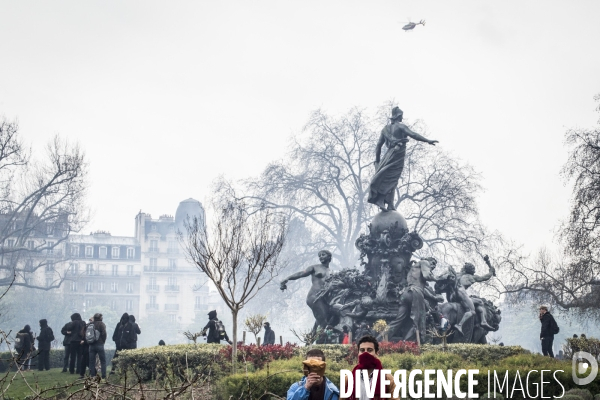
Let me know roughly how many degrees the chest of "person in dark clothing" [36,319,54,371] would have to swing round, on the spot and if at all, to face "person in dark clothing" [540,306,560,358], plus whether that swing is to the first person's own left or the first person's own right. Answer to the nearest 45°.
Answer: approximately 135° to the first person's own right

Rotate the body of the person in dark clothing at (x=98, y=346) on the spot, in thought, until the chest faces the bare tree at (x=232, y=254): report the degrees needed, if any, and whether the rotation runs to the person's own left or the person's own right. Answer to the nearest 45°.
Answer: approximately 90° to the person's own right

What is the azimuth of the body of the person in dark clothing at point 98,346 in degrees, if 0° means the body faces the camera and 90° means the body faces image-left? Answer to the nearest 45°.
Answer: approximately 180°

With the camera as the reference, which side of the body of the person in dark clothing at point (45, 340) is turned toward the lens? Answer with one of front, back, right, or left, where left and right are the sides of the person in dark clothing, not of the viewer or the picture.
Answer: back

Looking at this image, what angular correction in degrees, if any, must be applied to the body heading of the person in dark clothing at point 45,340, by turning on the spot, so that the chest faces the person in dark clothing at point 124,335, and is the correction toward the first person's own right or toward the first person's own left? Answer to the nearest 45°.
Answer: approximately 135° to the first person's own right

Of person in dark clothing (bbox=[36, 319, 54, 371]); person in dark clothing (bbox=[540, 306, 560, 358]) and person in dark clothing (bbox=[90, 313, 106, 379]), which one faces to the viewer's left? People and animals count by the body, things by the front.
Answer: person in dark clothing (bbox=[540, 306, 560, 358])

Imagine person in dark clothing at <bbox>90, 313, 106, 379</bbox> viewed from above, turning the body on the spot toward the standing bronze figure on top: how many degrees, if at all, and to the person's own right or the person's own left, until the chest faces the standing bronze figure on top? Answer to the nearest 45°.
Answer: approximately 90° to the person's own right

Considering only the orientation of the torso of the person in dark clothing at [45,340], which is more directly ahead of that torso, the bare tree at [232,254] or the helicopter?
the helicopter

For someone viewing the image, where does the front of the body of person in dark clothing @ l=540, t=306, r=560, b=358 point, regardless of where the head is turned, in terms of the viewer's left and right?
facing to the left of the viewer

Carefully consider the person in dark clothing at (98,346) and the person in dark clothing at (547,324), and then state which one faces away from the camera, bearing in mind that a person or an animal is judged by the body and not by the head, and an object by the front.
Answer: the person in dark clothing at (98,346)

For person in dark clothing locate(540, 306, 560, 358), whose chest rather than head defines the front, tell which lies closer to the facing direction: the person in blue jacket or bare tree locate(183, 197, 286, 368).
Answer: the bare tree
